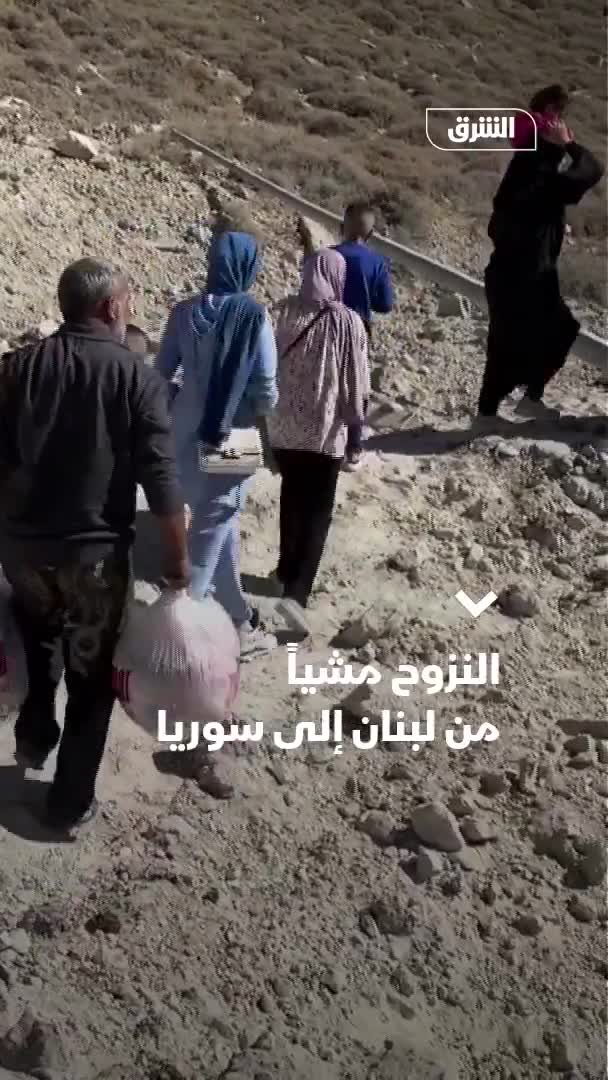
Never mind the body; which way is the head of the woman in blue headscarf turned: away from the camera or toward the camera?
away from the camera

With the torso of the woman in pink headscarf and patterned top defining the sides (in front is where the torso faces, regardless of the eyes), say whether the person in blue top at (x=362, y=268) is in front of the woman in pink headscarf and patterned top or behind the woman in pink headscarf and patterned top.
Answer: in front

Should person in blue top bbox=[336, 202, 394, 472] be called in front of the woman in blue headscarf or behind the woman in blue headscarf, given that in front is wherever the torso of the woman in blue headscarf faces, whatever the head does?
in front

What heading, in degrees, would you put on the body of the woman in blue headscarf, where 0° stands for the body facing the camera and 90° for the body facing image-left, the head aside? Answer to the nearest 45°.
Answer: approximately 225°

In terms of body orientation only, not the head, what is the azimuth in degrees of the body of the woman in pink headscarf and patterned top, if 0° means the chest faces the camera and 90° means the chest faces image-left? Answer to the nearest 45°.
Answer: approximately 180°

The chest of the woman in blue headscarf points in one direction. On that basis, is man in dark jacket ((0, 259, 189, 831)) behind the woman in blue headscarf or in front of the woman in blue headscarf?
behind

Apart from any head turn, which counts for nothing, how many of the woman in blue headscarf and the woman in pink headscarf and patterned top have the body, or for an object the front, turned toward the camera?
0

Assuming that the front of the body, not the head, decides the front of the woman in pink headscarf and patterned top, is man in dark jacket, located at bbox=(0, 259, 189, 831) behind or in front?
behind
